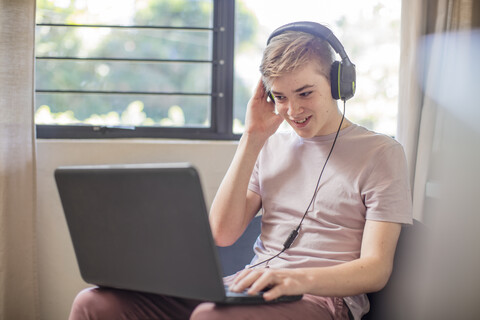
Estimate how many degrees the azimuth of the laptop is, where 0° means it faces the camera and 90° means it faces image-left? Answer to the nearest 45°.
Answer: approximately 225°

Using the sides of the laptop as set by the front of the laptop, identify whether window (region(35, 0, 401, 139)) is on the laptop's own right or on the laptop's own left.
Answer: on the laptop's own left

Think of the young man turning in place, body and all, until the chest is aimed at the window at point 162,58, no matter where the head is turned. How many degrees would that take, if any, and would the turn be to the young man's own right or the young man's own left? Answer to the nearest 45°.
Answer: approximately 90° to the young man's own right

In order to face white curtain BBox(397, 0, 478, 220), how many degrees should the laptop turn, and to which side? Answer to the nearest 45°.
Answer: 0° — it already faces it

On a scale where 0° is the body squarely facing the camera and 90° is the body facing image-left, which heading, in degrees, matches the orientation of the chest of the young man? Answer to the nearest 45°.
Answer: approximately 45°
